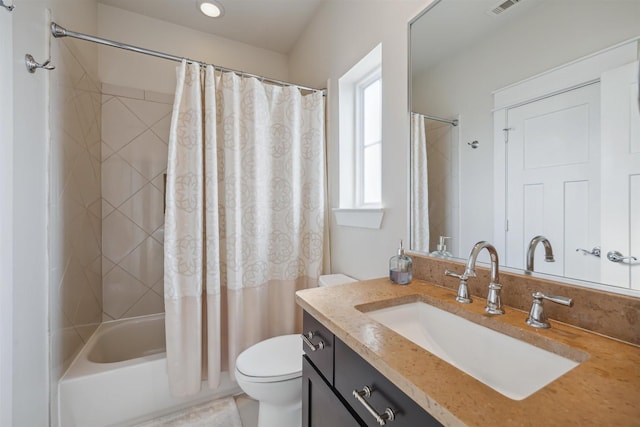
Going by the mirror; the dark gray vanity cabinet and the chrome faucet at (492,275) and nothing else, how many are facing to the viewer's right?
0

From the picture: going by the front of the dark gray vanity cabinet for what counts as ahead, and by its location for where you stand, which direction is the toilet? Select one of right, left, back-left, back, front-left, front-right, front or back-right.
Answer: right

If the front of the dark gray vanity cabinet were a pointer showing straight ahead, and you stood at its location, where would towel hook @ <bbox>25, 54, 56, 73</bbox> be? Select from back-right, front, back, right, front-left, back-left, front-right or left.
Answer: front-right

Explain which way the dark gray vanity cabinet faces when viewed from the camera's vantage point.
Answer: facing the viewer and to the left of the viewer

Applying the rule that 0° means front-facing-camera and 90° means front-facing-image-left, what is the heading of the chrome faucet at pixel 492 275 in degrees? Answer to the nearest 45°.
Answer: approximately 45°

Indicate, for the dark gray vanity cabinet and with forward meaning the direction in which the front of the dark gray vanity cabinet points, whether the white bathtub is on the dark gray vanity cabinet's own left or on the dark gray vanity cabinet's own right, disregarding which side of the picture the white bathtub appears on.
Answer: on the dark gray vanity cabinet's own right

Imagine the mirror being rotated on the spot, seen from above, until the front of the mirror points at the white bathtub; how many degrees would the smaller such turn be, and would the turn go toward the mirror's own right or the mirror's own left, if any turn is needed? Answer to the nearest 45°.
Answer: approximately 45° to the mirror's own right

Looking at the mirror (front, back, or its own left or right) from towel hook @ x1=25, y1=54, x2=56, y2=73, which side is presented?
front

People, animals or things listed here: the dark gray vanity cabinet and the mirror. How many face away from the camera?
0
